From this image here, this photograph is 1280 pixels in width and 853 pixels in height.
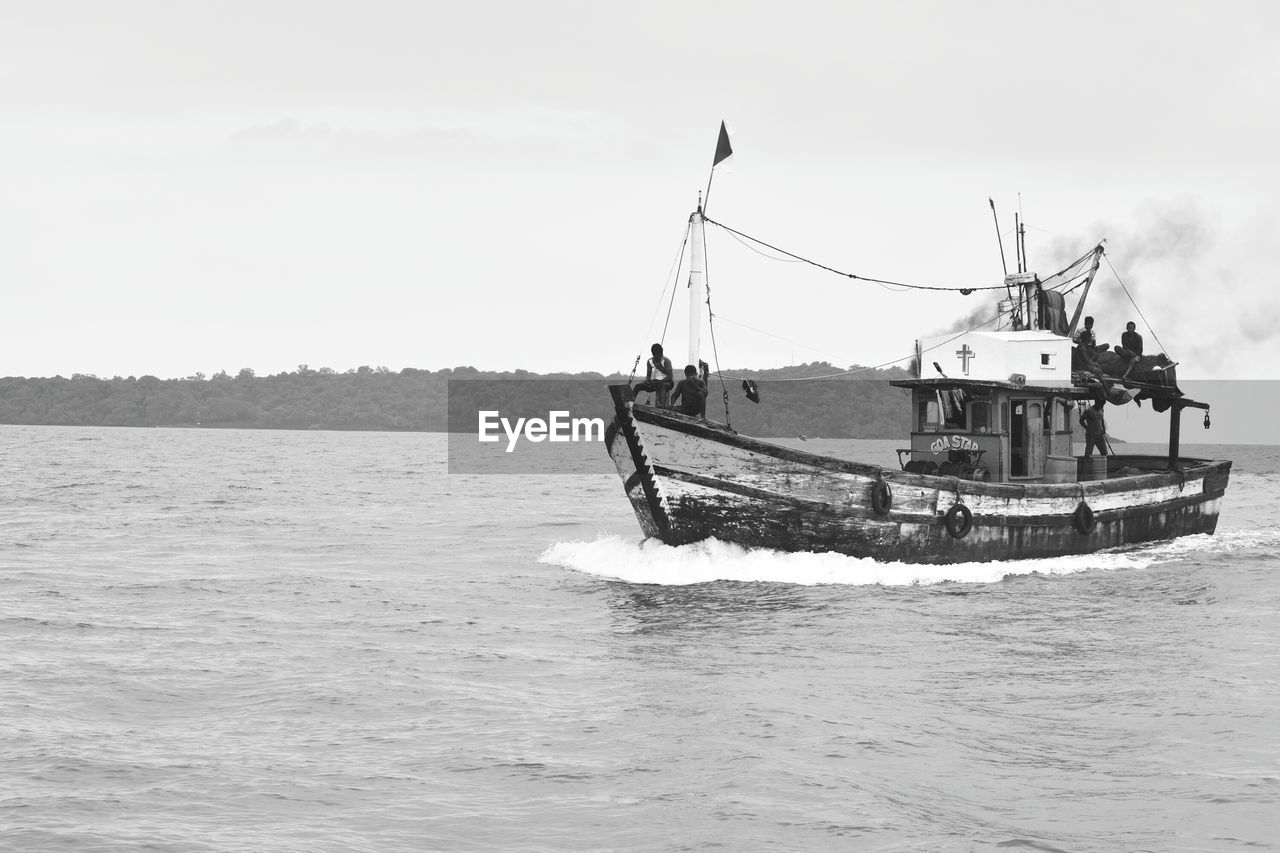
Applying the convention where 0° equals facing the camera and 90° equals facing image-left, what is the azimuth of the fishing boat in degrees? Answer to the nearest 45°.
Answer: approximately 45°

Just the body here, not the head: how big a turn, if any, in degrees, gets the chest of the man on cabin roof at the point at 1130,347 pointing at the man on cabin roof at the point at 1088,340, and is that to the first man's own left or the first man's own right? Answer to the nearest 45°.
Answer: approximately 45° to the first man's own right

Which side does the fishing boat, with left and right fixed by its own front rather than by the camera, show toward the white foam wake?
left
